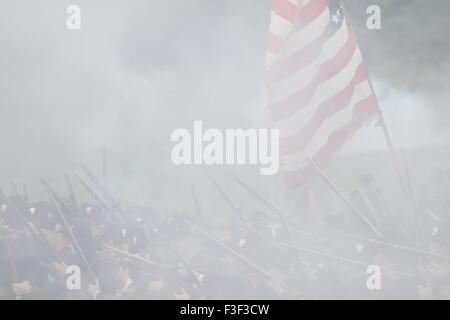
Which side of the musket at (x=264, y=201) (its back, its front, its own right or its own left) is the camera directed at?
left

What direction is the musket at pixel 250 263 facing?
to the viewer's left

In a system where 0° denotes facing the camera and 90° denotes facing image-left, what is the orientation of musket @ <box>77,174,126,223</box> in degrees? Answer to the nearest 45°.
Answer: approximately 90°

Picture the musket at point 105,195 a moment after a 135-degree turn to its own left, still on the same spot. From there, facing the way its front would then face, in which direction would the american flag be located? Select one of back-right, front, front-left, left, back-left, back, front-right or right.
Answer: front-left

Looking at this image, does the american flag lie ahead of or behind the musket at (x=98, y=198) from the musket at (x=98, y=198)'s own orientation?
behind

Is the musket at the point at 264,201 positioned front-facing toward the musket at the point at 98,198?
yes

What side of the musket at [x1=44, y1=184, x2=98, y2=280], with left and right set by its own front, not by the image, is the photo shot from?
left
